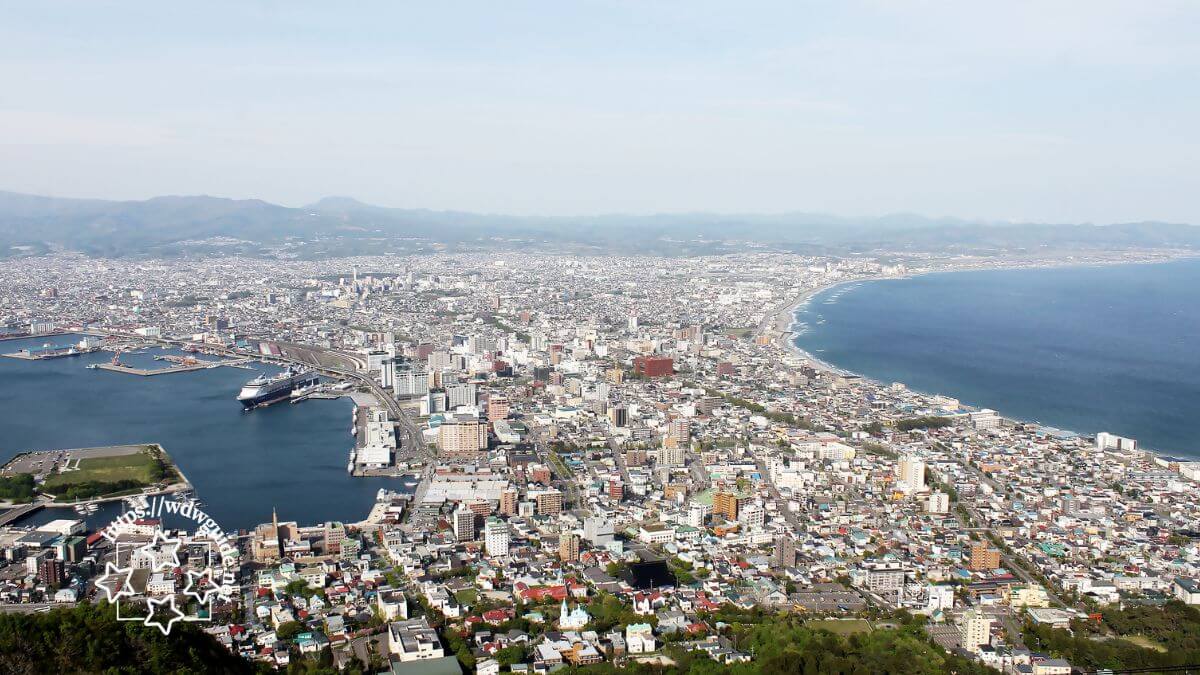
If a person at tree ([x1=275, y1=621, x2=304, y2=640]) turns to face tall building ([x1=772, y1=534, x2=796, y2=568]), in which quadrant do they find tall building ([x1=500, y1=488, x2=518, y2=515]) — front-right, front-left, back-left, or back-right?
front-left

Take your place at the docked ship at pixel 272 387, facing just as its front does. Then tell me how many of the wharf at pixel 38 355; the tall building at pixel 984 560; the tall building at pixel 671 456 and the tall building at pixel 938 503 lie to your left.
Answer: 3

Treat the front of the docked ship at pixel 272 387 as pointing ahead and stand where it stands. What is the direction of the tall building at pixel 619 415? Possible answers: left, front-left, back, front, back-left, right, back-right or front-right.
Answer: left

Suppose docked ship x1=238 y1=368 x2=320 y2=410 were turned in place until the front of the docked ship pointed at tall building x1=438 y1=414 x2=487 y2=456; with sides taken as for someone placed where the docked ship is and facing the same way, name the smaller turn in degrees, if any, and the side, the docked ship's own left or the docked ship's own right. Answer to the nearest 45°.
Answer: approximately 90° to the docked ship's own left

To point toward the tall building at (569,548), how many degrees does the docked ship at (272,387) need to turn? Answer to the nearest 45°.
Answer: approximately 45° to its left

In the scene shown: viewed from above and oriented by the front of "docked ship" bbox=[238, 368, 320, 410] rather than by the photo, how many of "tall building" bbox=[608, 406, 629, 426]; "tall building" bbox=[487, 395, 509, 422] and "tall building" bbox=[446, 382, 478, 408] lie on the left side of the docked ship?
3

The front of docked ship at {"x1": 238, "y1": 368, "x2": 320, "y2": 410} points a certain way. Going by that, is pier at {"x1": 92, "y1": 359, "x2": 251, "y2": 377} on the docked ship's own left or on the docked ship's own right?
on the docked ship's own right

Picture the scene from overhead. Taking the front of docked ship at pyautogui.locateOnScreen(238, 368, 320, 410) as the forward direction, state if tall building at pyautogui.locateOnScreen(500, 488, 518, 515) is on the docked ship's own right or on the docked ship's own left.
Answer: on the docked ship's own left

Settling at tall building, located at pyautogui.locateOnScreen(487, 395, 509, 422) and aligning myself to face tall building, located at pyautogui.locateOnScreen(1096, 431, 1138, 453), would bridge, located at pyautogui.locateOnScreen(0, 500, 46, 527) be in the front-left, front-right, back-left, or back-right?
back-right

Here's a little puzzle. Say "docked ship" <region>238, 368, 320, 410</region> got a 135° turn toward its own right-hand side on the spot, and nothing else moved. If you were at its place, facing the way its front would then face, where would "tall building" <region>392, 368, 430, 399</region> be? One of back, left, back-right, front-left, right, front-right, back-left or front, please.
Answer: right

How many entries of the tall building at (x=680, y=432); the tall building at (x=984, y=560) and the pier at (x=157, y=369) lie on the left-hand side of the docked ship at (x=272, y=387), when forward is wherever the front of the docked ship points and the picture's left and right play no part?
2

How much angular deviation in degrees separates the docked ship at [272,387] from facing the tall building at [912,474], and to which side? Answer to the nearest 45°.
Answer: approximately 90° to its left

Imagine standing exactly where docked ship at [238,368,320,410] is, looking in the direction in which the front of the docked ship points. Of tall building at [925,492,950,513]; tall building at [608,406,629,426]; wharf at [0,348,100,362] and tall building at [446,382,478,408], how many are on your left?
3

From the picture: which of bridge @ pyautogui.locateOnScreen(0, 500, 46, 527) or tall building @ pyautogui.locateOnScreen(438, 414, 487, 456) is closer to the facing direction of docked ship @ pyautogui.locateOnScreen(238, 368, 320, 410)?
the bridge

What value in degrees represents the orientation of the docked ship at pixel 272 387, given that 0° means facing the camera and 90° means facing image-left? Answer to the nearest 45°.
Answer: approximately 45°

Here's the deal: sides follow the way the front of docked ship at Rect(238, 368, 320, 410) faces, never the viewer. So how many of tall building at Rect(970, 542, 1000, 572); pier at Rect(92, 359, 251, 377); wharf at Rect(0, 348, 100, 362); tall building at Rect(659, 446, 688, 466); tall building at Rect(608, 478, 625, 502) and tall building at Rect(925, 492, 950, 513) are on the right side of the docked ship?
2

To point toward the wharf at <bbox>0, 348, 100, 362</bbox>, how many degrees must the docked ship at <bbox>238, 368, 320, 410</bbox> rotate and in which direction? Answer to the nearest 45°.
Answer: approximately 90° to its right
